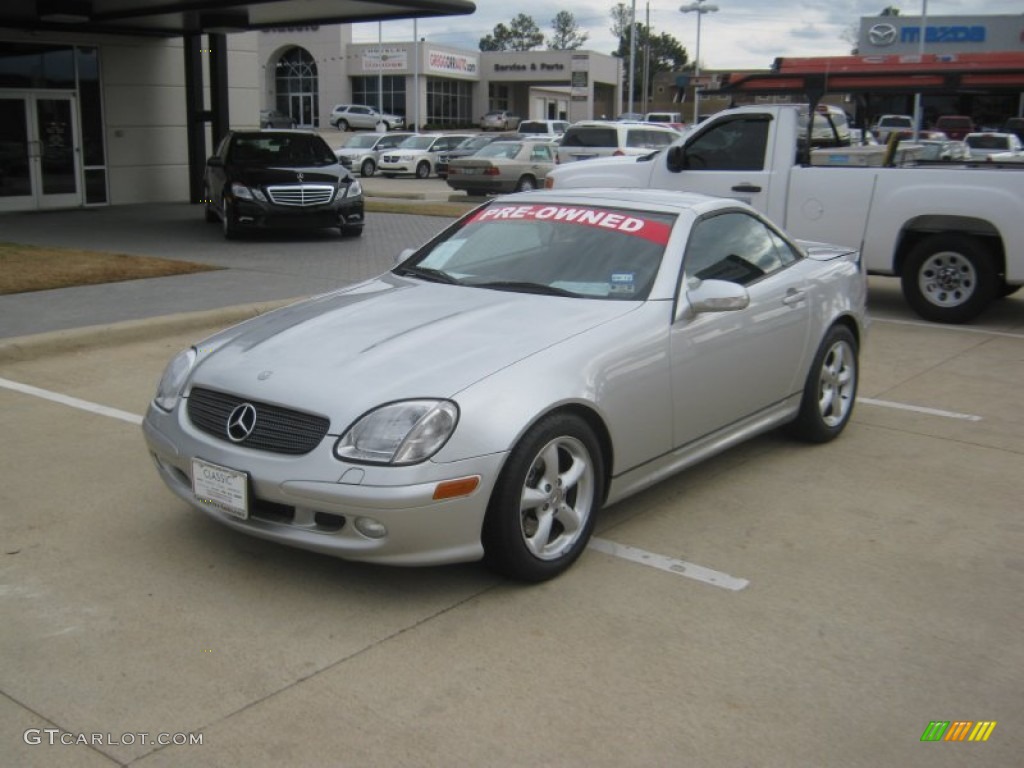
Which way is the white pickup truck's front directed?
to the viewer's left

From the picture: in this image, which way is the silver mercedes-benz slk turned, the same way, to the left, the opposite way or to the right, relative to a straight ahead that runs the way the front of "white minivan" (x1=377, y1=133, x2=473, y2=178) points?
the same way

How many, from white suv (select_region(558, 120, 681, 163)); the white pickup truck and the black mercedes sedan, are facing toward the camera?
1

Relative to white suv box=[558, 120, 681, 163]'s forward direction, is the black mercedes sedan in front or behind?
behind

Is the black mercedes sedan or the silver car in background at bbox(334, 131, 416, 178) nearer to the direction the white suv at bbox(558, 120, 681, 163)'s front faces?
the silver car in background

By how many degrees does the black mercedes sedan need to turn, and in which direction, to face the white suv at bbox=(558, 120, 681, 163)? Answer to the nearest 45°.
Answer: approximately 135° to its left

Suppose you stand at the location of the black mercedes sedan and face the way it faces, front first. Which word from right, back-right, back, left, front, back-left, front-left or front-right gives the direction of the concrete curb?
front

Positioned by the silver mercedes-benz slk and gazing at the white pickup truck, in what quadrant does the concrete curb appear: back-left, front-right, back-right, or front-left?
front-left

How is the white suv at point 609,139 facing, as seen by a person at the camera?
facing away from the viewer and to the right of the viewer

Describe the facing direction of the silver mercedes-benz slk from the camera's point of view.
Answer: facing the viewer and to the left of the viewer

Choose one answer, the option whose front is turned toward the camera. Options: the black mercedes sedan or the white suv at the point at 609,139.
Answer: the black mercedes sedan

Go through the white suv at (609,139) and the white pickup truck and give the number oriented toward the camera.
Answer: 0

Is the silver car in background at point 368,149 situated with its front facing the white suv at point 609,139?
no

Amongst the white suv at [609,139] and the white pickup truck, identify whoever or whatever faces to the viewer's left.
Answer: the white pickup truck

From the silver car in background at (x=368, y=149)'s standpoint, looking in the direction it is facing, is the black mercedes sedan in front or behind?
in front

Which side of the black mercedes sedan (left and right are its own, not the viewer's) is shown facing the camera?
front

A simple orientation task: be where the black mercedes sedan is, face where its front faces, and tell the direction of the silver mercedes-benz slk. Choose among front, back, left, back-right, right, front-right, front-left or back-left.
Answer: front

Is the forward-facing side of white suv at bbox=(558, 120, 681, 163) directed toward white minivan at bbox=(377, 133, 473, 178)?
no

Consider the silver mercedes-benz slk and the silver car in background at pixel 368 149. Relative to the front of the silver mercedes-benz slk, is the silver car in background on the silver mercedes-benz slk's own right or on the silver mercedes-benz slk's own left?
on the silver mercedes-benz slk's own right
